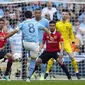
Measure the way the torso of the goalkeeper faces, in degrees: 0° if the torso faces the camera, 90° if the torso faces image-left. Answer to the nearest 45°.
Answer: approximately 0°
